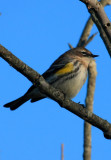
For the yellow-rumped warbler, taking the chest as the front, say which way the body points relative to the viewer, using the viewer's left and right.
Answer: facing to the right of the viewer
